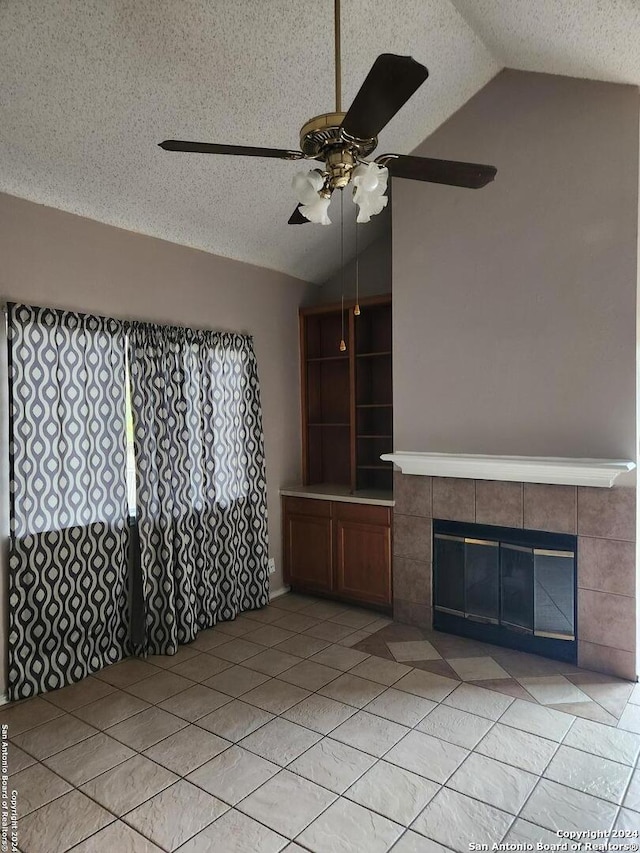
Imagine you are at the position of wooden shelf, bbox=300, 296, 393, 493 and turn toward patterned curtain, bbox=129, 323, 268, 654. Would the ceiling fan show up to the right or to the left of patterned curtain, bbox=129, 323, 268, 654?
left

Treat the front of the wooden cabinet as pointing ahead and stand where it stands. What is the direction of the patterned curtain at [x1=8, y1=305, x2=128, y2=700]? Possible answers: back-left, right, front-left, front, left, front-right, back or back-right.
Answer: front

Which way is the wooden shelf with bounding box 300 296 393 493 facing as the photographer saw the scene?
facing the viewer and to the left of the viewer

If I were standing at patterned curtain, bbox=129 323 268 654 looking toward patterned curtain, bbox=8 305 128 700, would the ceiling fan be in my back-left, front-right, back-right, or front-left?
front-left

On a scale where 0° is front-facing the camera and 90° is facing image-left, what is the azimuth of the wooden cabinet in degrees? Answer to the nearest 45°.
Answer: approximately 45°

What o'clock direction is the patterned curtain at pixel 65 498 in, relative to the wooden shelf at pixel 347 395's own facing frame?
The patterned curtain is roughly at 12 o'clock from the wooden shelf.

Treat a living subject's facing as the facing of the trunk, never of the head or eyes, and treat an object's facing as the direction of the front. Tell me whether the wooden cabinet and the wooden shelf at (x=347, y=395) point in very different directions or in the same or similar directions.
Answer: same or similar directions

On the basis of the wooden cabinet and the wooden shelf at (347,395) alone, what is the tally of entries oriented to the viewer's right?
0

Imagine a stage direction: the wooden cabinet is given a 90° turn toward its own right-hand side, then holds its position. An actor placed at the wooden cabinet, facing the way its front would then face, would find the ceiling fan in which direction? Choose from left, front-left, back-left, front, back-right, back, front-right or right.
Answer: back-left
